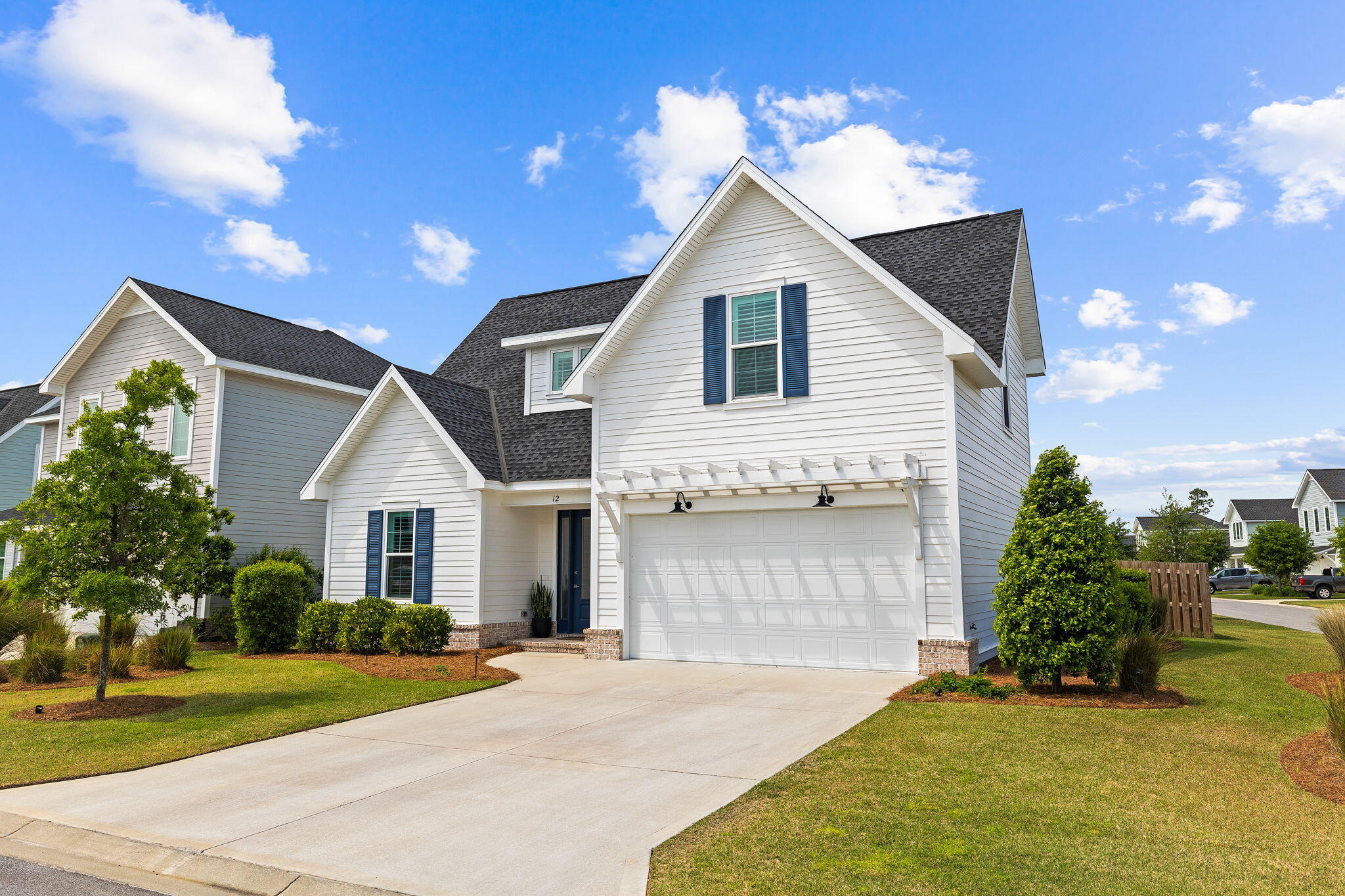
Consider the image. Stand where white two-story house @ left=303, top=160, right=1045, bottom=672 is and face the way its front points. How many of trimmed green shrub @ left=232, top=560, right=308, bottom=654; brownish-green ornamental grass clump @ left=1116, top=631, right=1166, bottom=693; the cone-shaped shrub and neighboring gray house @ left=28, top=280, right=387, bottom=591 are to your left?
2

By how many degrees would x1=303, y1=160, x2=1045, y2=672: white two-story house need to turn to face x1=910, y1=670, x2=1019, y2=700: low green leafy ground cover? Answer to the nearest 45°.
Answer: approximately 90° to its left

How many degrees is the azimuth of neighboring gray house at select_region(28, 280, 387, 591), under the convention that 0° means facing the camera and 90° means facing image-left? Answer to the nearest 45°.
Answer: approximately 45°

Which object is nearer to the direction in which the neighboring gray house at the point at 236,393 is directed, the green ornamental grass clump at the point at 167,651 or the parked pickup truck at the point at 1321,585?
the green ornamental grass clump

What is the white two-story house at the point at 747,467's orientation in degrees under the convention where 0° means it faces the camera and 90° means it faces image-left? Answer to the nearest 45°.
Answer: approximately 45°

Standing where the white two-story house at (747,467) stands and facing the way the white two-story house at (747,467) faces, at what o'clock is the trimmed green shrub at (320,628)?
The trimmed green shrub is roughly at 2 o'clock from the white two-story house.

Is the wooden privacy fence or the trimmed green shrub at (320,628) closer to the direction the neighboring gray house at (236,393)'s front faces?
the trimmed green shrub

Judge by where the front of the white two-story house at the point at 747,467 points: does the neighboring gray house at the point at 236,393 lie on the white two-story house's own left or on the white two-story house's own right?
on the white two-story house's own right

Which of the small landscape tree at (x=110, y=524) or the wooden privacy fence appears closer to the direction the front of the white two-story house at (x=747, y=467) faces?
the small landscape tree

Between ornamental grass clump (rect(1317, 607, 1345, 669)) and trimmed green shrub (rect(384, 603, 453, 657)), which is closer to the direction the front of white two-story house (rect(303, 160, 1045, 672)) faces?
the trimmed green shrub

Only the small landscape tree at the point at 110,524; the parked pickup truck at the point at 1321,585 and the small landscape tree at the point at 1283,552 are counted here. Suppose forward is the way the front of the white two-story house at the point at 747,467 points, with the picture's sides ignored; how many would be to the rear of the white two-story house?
2

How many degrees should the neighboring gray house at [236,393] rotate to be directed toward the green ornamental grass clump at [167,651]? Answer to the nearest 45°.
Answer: approximately 45° to its left
